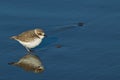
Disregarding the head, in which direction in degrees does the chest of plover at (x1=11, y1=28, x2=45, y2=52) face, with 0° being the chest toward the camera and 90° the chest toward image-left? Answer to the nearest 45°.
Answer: approximately 270°
